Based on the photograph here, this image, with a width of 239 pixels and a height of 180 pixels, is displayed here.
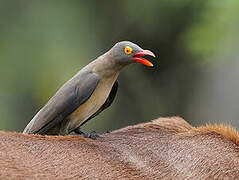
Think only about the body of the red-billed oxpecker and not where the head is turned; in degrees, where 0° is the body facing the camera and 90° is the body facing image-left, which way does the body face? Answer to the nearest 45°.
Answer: approximately 270°
